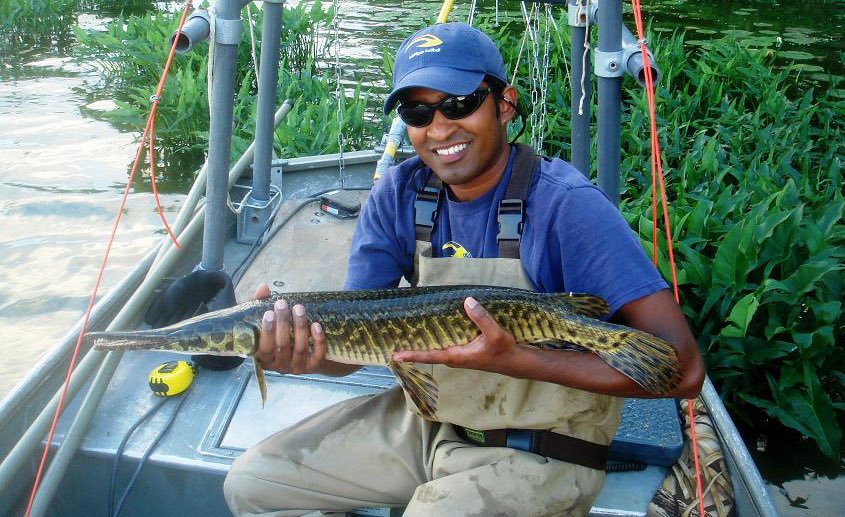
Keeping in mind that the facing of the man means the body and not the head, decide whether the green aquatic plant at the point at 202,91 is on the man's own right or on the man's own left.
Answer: on the man's own right

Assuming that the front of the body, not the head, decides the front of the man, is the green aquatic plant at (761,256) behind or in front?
behind

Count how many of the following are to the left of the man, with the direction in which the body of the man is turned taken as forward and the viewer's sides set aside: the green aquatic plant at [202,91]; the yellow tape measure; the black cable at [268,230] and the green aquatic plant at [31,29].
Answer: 0

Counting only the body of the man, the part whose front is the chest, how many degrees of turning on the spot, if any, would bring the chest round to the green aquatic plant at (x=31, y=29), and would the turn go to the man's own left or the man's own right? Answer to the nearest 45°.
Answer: approximately 90° to the man's own right

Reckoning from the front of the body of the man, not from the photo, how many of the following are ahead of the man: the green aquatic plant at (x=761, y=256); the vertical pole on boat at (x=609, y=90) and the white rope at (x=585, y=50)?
0

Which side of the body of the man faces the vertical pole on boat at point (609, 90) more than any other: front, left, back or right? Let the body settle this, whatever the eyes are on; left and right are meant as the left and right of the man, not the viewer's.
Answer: back

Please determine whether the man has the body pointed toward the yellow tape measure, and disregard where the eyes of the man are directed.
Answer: no

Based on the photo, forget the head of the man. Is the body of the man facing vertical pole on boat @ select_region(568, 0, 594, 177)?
no

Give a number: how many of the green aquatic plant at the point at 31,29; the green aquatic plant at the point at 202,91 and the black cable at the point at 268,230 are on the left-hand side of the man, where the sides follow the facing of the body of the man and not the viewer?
0

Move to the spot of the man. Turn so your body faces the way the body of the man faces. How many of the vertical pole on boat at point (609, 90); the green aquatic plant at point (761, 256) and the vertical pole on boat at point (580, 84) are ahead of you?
0

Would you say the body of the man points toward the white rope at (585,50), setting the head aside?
no

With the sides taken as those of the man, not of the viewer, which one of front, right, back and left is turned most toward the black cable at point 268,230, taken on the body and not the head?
right

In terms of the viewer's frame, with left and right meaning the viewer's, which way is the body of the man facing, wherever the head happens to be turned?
facing the viewer and to the left of the viewer

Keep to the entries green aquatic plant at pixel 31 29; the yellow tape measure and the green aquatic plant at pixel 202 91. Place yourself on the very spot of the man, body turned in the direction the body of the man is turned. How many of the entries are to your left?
0

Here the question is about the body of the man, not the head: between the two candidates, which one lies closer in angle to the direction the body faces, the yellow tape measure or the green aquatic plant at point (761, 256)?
the yellow tape measure
